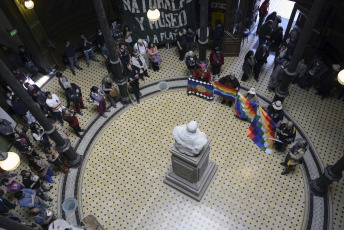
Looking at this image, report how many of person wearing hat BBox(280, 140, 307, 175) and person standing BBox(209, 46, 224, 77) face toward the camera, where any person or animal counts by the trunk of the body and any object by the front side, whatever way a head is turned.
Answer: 1

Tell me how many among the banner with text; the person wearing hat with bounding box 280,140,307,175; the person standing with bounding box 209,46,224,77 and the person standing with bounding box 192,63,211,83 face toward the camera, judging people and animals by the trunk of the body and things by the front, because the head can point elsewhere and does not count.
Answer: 3

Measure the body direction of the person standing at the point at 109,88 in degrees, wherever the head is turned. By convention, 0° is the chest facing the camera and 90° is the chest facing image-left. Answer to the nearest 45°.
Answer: approximately 315°

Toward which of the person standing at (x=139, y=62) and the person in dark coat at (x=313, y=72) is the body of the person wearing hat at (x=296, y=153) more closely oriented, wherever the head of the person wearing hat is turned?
the person standing

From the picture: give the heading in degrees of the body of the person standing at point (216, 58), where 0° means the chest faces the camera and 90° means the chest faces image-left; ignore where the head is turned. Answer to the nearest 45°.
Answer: approximately 0°

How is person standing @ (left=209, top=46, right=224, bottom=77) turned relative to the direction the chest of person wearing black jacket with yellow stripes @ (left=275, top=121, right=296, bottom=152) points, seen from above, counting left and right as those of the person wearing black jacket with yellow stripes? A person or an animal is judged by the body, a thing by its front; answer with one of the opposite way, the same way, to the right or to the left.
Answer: to the left

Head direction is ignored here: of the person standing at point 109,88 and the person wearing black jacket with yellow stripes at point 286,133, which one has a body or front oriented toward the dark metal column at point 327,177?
the person standing

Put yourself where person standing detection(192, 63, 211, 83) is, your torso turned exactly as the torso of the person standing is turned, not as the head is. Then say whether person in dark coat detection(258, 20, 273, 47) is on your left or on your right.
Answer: on your left

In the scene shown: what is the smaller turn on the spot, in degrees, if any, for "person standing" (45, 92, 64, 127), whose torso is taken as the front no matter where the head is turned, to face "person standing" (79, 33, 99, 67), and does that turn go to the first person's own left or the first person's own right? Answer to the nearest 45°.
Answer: approximately 90° to the first person's own left

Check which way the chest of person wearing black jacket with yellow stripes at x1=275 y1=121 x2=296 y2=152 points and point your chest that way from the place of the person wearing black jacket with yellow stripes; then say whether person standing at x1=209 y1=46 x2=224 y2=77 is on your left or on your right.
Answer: on your right

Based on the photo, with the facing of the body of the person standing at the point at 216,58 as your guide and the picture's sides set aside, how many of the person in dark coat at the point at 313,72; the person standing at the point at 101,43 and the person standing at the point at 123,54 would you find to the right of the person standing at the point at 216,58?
2

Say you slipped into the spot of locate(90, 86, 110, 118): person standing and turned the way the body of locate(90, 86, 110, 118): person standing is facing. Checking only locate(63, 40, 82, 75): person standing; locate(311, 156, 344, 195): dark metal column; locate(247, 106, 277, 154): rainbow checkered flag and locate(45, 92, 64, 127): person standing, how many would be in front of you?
2
